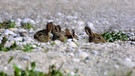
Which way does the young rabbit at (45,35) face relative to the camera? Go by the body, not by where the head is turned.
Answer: to the viewer's left

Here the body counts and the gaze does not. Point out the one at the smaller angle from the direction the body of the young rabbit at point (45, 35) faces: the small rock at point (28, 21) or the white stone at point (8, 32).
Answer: the white stone

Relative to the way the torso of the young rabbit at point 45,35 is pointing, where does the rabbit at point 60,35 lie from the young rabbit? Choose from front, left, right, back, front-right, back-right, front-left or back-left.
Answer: back

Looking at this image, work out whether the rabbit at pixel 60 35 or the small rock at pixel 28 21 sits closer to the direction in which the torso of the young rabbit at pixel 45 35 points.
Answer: the small rock

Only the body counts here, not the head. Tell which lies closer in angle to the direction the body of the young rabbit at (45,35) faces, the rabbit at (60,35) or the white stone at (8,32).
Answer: the white stone

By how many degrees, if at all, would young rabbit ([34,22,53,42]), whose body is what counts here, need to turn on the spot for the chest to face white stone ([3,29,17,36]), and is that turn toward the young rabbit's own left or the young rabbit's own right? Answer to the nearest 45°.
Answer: approximately 45° to the young rabbit's own right

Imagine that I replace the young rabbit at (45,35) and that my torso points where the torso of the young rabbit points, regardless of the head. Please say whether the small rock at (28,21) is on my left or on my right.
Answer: on my right
